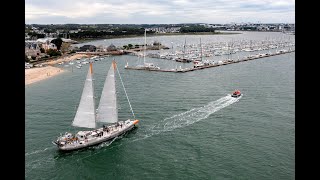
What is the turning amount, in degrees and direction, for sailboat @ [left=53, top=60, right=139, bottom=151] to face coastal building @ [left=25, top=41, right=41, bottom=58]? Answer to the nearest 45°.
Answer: approximately 45° to its left

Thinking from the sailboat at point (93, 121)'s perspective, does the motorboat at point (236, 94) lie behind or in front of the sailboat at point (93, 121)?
in front

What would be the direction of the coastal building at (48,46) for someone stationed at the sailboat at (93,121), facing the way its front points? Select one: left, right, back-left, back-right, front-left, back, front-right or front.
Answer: front-left

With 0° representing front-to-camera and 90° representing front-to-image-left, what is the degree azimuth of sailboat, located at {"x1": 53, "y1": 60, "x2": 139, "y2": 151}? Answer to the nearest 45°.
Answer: approximately 225°
